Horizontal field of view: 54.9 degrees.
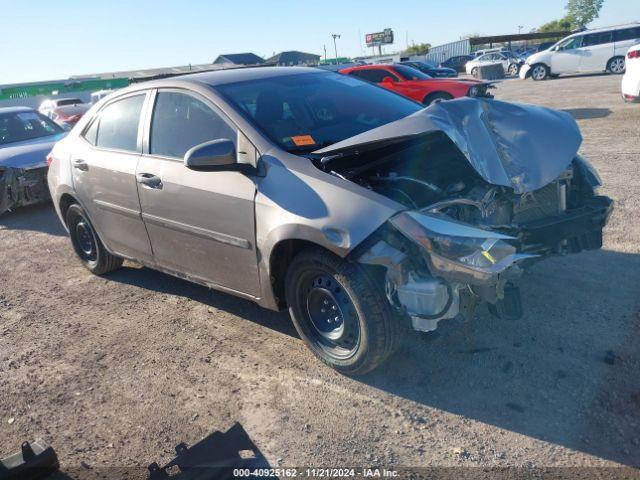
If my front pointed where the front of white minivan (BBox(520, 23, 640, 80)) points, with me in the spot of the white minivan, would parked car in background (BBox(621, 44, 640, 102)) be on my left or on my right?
on my left

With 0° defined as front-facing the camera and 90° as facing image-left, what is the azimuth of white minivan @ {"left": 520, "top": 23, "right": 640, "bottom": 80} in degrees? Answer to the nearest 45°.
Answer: approximately 90°

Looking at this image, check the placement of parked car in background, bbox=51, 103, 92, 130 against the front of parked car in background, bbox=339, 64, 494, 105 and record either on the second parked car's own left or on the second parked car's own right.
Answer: on the second parked car's own right

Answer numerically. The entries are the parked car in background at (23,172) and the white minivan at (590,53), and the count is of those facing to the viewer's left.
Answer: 1

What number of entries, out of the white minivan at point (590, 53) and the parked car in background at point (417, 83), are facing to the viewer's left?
1

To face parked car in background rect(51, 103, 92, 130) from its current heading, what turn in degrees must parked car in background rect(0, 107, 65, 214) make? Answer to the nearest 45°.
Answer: approximately 135° to its left
